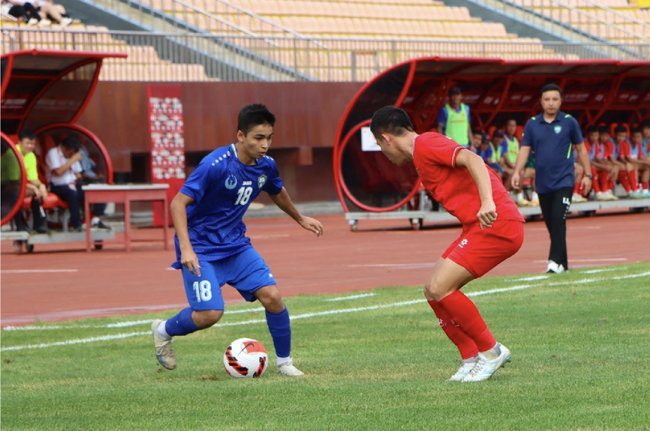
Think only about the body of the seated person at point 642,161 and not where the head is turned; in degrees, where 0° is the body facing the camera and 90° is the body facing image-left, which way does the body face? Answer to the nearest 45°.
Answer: approximately 45°

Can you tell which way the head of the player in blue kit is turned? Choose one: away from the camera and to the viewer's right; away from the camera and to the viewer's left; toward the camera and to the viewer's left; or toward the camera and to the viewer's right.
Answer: toward the camera and to the viewer's right

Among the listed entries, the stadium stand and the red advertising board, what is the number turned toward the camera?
2

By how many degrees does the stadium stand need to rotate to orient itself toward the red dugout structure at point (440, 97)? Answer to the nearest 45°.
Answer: approximately 45° to its left

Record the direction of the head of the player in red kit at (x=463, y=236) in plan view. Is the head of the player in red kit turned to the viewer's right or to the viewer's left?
to the viewer's left

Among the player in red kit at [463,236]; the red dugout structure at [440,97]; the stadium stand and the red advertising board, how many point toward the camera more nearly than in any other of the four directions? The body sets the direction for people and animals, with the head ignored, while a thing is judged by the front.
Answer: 3

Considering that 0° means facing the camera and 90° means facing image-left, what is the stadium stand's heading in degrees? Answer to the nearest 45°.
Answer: approximately 0°
